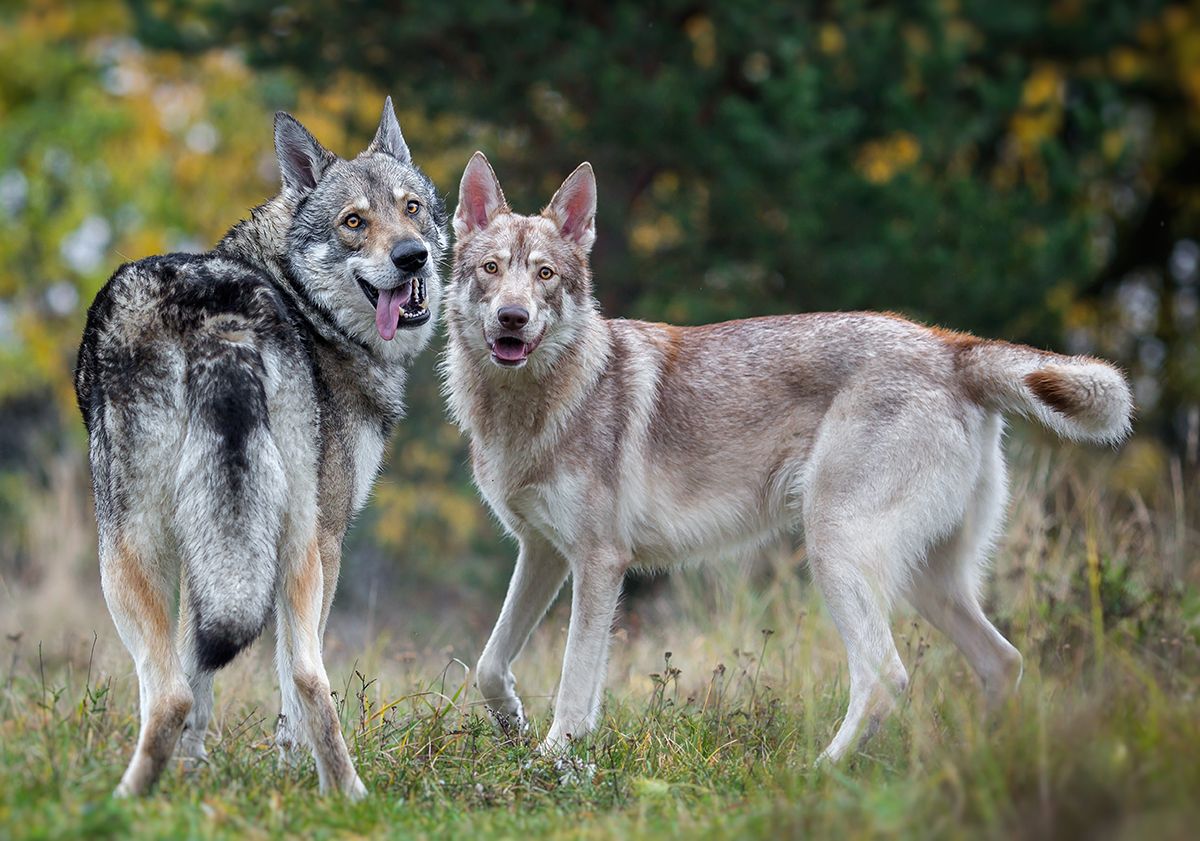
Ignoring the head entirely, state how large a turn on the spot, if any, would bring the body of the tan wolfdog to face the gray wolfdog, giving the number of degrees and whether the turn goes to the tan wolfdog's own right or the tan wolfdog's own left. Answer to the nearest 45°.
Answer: approximately 45° to the tan wolfdog's own left

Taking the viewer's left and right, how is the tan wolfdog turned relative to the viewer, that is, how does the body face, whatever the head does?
facing to the left of the viewer
